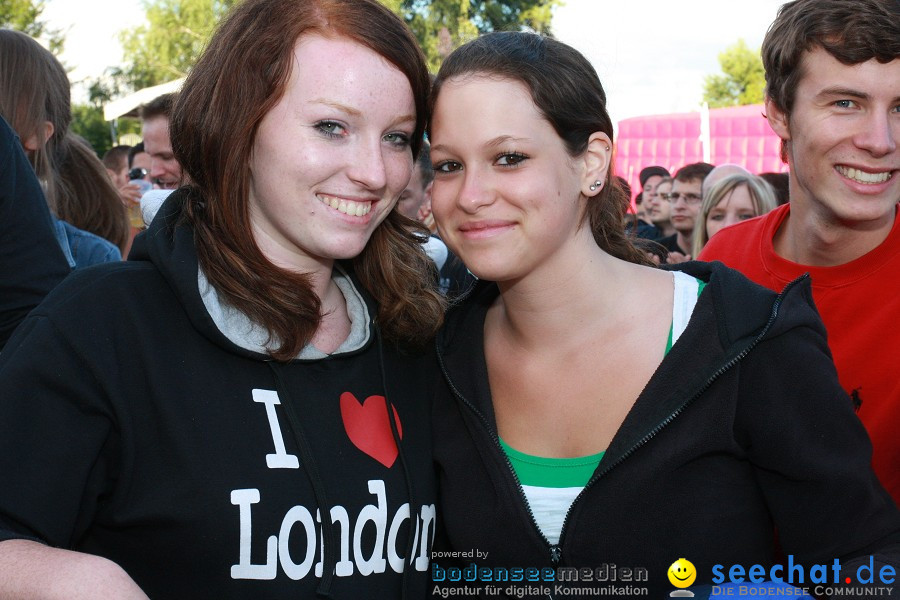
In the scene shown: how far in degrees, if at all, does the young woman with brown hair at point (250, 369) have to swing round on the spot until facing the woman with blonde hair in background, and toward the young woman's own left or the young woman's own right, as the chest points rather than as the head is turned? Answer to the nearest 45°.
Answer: approximately 90° to the young woman's own left

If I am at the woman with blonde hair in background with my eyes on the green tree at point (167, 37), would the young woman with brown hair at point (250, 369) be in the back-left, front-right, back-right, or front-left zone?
back-left

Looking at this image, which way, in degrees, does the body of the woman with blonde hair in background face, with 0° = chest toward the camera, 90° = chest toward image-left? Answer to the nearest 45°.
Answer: approximately 0°

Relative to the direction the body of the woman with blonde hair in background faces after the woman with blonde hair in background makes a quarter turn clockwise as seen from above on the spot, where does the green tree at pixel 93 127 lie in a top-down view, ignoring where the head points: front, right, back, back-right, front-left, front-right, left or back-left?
front-right

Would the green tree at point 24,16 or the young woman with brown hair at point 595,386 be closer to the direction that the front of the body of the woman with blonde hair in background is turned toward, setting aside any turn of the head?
the young woman with brown hair

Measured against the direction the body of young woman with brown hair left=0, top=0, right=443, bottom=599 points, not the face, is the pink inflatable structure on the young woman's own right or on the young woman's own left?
on the young woman's own left

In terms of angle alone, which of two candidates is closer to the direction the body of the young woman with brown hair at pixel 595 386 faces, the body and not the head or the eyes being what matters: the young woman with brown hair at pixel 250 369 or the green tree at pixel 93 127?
the young woman with brown hair

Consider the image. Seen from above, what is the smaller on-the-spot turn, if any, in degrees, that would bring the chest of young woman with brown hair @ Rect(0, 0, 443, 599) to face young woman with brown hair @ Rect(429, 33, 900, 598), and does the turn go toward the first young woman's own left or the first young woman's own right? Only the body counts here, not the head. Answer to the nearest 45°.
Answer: approximately 45° to the first young woman's own left

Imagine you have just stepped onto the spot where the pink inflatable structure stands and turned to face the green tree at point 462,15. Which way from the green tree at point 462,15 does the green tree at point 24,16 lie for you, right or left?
left

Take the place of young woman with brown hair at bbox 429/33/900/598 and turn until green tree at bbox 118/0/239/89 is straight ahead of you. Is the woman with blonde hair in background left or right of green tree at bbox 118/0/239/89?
right
